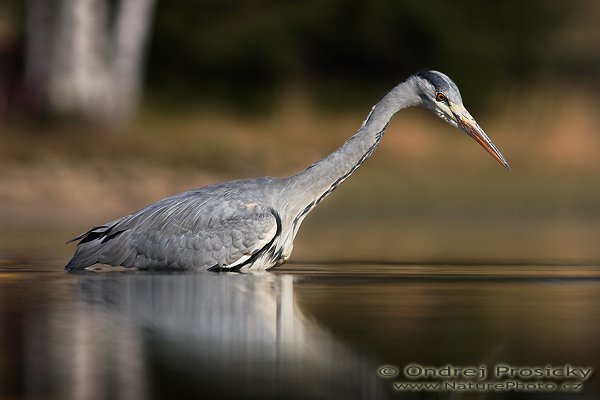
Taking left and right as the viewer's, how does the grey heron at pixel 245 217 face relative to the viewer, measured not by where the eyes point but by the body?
facing to the right of the viewer

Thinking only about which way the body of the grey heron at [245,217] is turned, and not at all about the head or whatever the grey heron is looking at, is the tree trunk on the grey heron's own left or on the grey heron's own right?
on the grey heron's own left
